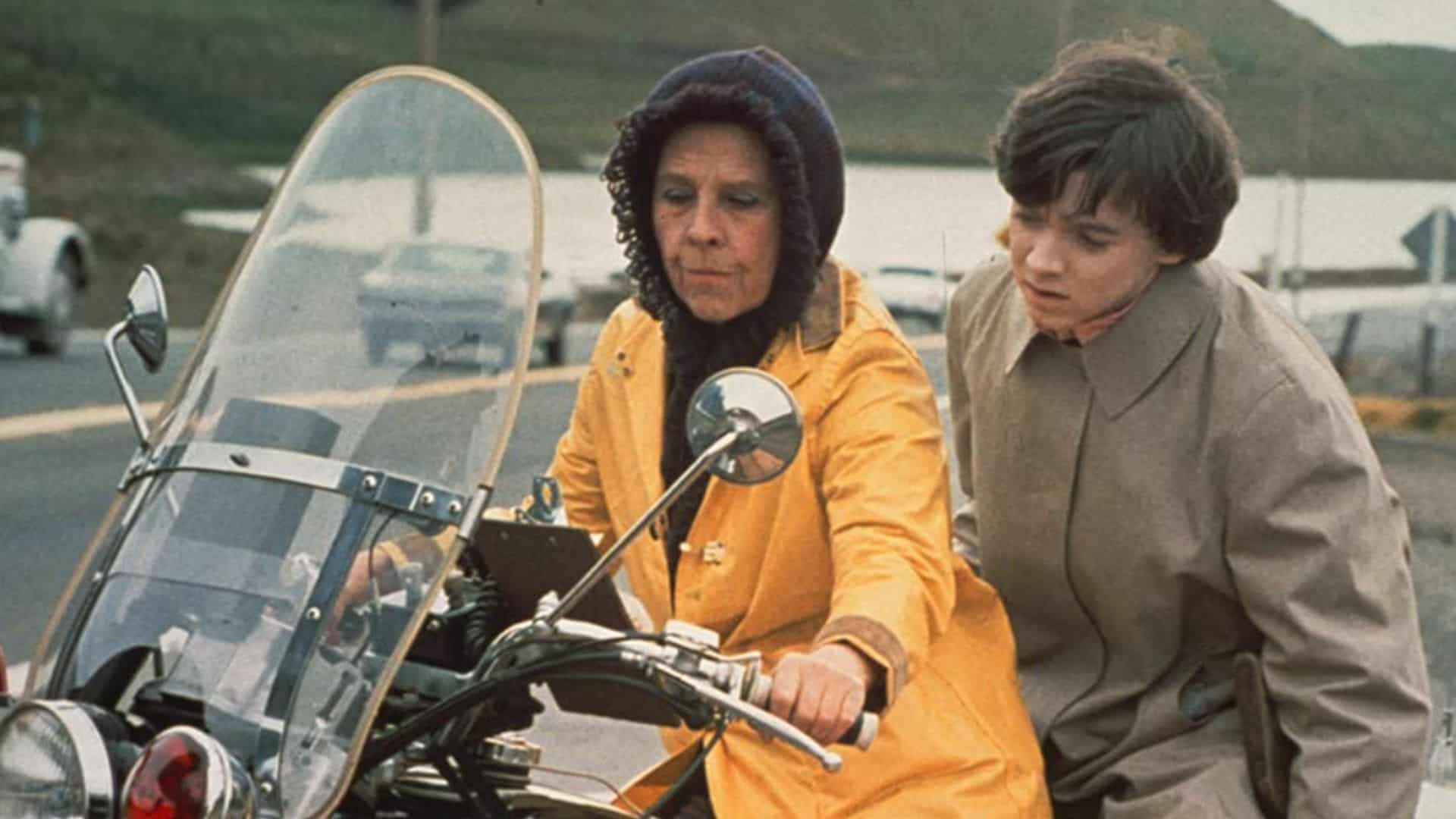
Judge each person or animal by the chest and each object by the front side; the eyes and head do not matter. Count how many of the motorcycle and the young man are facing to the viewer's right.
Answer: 0

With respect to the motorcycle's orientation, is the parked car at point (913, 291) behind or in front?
behind

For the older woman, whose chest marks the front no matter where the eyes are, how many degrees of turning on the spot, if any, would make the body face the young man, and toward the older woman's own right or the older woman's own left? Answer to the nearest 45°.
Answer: approximately 135° to the older woman's own left

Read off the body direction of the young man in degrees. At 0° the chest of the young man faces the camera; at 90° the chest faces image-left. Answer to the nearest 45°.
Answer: approximately 45°

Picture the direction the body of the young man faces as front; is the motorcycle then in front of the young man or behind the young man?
in front

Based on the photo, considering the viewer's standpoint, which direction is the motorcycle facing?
facing the viewer and to the left of the viewer
